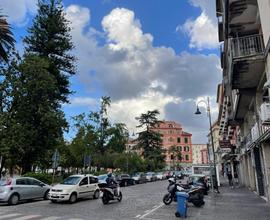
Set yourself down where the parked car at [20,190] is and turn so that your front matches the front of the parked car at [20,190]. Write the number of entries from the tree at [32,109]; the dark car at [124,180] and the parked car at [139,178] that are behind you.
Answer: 0

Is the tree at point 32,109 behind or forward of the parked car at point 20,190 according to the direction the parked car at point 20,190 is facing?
forward

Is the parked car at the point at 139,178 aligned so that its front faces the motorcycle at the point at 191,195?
no

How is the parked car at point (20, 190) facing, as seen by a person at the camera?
facing away from the viewer and to the right of the viewer

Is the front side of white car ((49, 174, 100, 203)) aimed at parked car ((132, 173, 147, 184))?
no

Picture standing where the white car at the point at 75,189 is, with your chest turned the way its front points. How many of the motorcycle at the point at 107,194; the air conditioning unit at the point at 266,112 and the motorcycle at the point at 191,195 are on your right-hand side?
0

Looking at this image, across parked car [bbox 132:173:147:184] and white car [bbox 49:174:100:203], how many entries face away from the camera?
0

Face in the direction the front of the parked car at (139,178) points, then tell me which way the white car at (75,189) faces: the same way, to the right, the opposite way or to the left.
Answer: the same way

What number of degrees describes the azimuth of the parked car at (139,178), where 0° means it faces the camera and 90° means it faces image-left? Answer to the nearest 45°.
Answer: approximately 45°
